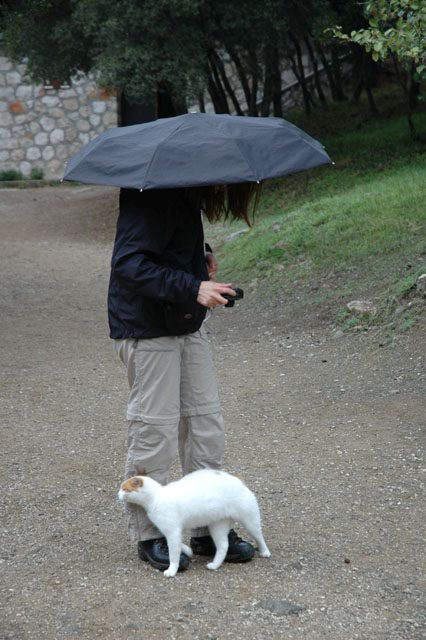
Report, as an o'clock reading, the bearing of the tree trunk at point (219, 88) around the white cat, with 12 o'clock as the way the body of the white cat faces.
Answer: The tree trunk is roughly at 3 o'clock from the white cat.

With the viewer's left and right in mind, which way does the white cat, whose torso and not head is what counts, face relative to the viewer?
facing to the left of the viewer

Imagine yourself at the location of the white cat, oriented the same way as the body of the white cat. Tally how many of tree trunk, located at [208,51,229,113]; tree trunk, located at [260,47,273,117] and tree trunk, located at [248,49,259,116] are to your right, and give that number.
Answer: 3

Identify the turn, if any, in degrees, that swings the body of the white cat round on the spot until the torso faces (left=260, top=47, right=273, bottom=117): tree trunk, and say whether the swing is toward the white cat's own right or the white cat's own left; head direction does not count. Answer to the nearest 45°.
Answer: approximately 90° to the white cat's own right

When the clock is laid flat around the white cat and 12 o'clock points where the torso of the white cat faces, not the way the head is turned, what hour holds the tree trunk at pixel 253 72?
The tree trunk is roughly at 3 o'clock from the white cat.
